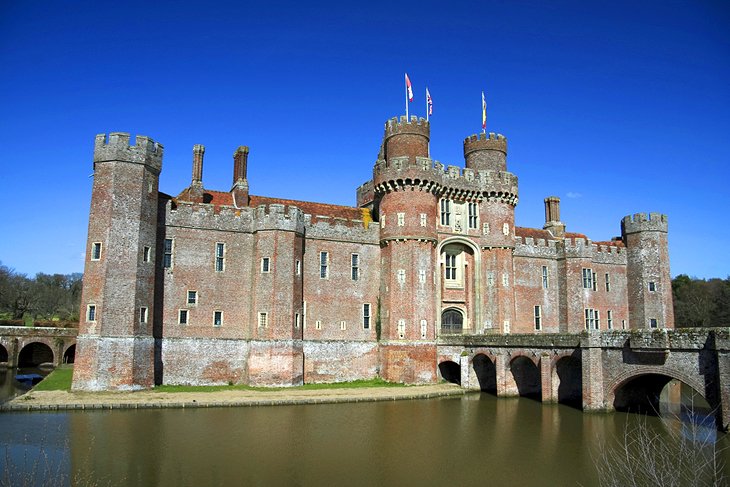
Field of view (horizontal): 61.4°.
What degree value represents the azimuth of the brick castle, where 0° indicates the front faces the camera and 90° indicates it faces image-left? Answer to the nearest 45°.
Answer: approximately 315°

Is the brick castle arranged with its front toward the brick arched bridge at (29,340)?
no
